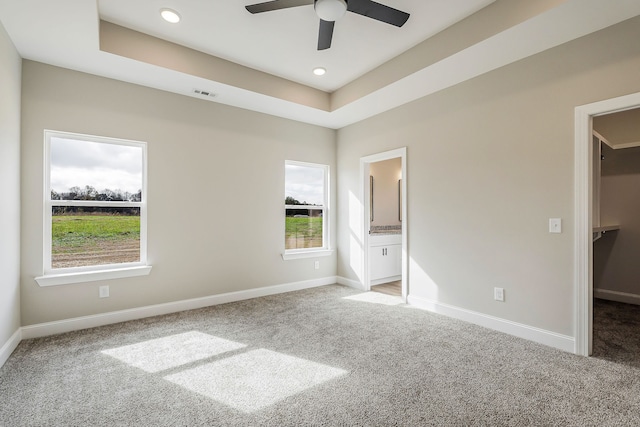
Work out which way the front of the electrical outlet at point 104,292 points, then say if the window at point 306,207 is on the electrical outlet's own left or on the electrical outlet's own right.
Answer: on the electrical outlet's own left

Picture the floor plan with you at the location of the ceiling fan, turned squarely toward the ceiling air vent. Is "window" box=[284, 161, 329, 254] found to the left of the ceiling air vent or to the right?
right

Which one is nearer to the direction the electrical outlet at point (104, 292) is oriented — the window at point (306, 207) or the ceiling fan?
the ceiling fan

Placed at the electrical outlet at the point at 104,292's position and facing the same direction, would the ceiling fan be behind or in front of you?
in front

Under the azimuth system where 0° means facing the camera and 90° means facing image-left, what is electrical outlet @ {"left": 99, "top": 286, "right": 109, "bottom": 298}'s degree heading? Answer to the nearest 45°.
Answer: approximately 0°
